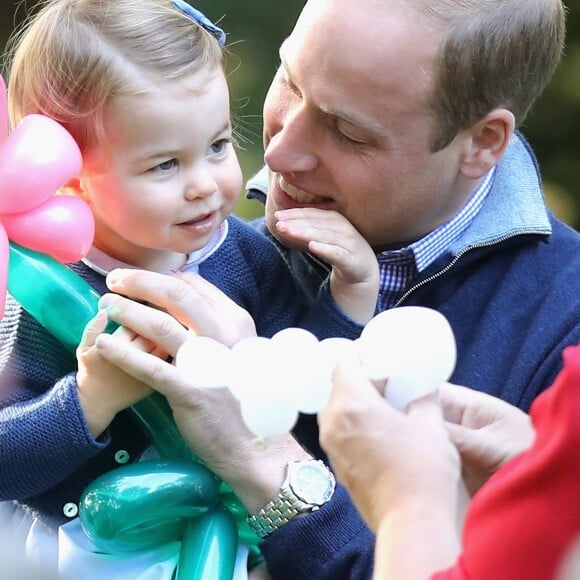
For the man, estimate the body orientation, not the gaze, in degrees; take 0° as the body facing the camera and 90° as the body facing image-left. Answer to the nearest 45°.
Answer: approximately 45°

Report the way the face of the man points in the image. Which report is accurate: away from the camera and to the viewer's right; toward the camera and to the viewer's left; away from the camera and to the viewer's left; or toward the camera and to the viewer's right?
toward the camera and to the viewer's left
